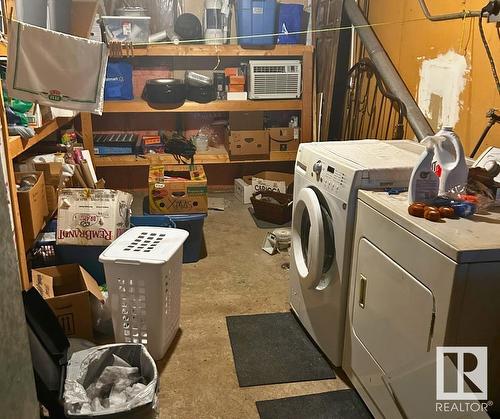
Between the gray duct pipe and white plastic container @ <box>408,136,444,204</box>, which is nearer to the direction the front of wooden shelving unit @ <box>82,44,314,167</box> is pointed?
the white plastic container

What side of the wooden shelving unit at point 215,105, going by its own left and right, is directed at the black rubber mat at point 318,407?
front

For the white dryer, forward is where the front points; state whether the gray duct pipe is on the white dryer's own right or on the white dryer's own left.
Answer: on the white dryer's own right

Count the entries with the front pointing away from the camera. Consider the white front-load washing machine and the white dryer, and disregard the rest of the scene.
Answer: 0

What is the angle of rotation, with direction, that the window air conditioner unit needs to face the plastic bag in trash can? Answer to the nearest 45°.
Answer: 0° — it already faces it

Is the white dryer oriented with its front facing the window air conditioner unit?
no

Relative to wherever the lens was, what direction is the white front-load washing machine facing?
facing the viewer and to the left of the viewer

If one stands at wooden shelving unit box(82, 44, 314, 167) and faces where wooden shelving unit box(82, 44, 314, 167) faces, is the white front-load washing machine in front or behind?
in front

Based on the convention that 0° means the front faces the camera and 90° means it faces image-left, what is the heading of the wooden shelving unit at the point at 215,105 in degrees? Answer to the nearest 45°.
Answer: approximately 0°

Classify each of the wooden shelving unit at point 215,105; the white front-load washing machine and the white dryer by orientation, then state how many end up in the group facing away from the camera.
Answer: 0

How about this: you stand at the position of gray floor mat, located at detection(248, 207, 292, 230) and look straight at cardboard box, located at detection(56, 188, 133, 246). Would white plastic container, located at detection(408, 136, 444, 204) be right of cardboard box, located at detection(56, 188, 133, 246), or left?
left

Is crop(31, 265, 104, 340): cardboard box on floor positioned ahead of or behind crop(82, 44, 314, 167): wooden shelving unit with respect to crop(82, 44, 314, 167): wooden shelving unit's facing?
ahead

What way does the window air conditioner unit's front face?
toward the camera
